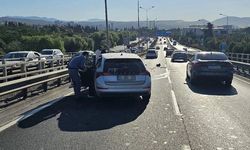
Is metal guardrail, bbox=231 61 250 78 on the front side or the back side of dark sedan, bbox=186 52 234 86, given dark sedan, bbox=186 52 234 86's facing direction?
on the front side

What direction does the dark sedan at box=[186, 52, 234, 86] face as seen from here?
away from the camera

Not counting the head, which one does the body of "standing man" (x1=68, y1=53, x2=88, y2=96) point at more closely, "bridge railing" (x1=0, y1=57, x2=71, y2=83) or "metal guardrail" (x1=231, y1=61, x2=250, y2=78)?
the metal guardrail

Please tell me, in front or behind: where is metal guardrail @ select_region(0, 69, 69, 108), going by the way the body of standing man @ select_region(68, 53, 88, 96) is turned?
behind

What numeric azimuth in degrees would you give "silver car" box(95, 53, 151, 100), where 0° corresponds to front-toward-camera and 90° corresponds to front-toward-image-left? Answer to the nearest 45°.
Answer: approximately 180°

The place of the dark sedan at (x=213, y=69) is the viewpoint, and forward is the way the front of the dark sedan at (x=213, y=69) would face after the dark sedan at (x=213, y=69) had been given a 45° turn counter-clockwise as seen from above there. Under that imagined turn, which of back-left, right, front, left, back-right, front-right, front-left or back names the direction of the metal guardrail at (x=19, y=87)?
left

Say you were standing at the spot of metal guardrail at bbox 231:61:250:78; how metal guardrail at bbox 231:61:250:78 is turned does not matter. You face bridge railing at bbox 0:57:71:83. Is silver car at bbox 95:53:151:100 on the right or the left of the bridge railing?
left
